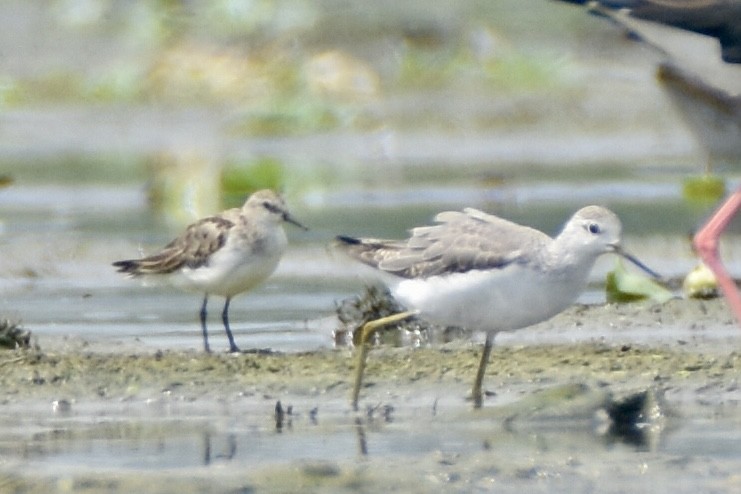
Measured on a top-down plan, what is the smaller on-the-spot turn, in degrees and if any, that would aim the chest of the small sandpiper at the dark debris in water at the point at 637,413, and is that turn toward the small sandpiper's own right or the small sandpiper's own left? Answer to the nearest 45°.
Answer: approximately 45° to the small sandpiper's own right

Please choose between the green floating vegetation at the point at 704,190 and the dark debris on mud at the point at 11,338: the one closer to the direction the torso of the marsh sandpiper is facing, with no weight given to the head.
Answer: the green floating vegetation

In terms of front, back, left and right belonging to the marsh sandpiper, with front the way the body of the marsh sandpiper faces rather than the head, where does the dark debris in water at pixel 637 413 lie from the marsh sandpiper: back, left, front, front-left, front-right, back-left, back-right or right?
front-right

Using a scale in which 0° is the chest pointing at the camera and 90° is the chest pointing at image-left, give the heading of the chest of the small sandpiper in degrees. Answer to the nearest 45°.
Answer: approximately 270°

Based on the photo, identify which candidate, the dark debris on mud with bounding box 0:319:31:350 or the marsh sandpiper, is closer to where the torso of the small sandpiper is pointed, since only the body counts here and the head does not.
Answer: the marsh sandpiper

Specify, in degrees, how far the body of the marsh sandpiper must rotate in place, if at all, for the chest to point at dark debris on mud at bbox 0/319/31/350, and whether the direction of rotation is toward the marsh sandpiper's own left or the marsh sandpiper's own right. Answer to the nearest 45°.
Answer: approximately 180°

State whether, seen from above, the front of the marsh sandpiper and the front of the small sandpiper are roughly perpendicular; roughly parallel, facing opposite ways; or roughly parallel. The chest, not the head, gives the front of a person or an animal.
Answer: roughly parallel

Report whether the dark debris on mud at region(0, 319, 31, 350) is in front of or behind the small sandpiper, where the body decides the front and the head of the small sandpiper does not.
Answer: behind

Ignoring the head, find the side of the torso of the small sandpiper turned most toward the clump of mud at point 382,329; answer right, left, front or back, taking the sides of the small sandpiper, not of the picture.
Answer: front

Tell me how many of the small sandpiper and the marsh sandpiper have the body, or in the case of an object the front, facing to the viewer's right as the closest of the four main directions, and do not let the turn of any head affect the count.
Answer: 2

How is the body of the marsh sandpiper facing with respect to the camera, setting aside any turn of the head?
to the viewer's right
